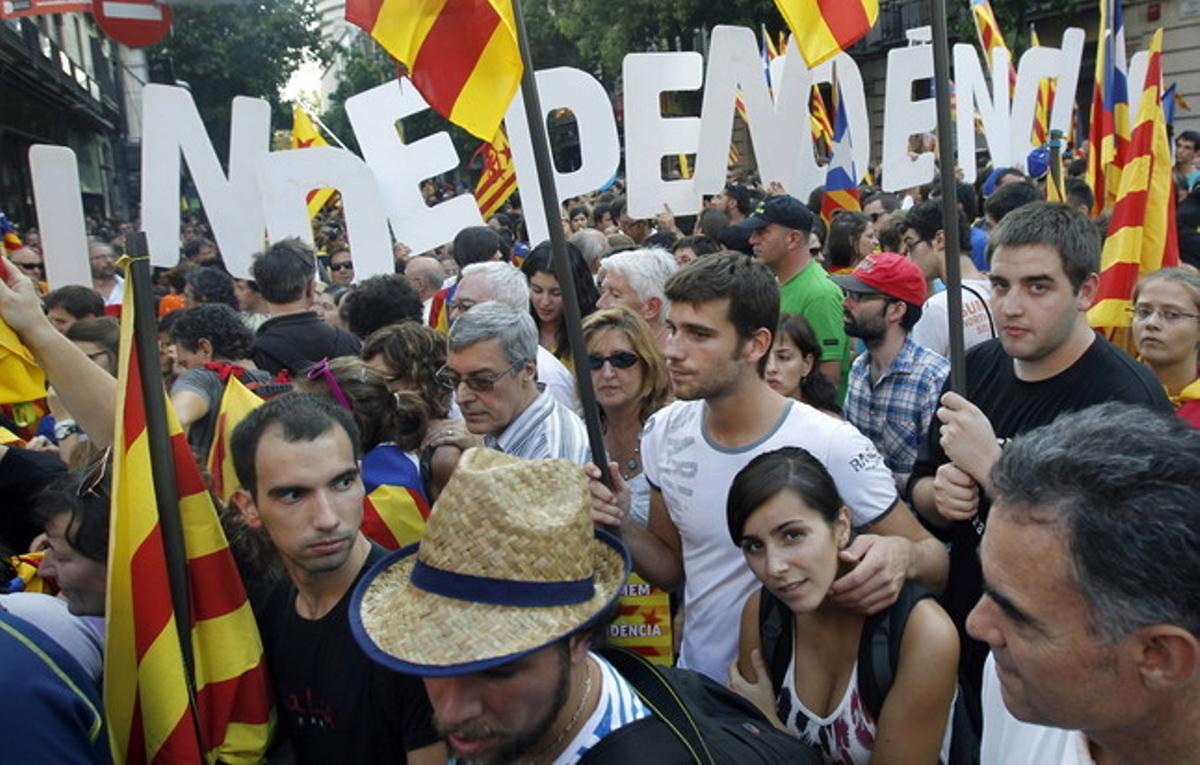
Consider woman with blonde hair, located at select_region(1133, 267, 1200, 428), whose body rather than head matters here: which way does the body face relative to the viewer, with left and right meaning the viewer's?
facing the viewer and to the left of the viewer

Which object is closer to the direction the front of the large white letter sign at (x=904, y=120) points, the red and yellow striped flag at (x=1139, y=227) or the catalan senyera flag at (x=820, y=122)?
the red and yellow striped flag

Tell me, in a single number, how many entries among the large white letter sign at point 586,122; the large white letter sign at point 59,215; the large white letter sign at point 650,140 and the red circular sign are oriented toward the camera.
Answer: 4

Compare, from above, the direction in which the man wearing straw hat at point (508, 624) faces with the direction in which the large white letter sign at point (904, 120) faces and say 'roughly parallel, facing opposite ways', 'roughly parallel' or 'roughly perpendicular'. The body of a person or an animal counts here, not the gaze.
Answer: roughly parallel

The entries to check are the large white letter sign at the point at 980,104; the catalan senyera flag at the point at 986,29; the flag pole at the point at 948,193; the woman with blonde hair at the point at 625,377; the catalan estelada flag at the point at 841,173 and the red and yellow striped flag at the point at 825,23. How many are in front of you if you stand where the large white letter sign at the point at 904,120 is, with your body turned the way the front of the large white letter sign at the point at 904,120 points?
3

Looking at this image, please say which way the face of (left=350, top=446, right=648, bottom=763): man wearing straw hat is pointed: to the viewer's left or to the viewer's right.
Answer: to the viewer's left

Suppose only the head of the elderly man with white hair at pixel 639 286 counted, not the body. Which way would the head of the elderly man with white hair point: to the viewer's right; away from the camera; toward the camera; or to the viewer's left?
to the viewer's left

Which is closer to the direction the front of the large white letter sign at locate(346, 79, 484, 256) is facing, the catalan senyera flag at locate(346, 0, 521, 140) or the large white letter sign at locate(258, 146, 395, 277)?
the catalan senyera flag

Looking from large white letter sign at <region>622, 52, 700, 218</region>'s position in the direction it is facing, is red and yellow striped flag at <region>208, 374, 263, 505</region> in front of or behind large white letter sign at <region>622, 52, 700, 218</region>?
in front

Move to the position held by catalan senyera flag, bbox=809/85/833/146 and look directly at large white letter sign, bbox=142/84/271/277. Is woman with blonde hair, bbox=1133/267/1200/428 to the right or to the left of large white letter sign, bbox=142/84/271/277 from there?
left

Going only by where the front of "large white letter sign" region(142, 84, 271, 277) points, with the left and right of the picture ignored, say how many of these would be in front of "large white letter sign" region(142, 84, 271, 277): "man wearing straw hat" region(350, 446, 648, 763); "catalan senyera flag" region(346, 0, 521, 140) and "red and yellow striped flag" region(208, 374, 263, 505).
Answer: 3

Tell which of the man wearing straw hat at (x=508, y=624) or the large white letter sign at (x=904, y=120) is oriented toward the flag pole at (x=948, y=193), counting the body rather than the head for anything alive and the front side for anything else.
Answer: the large white letter sign

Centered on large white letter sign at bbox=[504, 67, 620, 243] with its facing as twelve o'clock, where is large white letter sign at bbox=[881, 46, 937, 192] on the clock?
large white letter sign at bbox=[881, 46, 937, 192] is roughly at 9 o'clock from large white letter sign at bbox=[504, 67, 620, 243].

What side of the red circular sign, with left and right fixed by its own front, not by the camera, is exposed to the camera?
front

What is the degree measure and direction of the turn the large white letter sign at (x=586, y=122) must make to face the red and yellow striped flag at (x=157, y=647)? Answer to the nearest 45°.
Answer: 0° — it already faces it

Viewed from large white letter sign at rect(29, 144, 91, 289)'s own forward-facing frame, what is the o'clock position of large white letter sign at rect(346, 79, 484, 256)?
large white letter sign at rect(346, 79, 484, 256) is roughly at 9 o'clock from large white letter sign at rect(29, 144, 91, 289).

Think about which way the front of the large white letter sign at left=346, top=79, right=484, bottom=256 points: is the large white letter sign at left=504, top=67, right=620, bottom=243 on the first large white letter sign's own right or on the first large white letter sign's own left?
on the first large white letter sign's own left

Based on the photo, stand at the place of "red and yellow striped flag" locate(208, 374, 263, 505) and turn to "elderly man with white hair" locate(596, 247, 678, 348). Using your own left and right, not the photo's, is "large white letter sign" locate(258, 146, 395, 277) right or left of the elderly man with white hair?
left

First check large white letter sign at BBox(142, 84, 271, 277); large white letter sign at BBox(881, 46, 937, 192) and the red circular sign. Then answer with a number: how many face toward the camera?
3

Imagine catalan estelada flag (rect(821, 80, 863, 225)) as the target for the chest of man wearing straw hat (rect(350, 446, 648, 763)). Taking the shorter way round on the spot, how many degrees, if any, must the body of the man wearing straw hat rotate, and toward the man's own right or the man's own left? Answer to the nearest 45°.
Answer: approximately 180°
